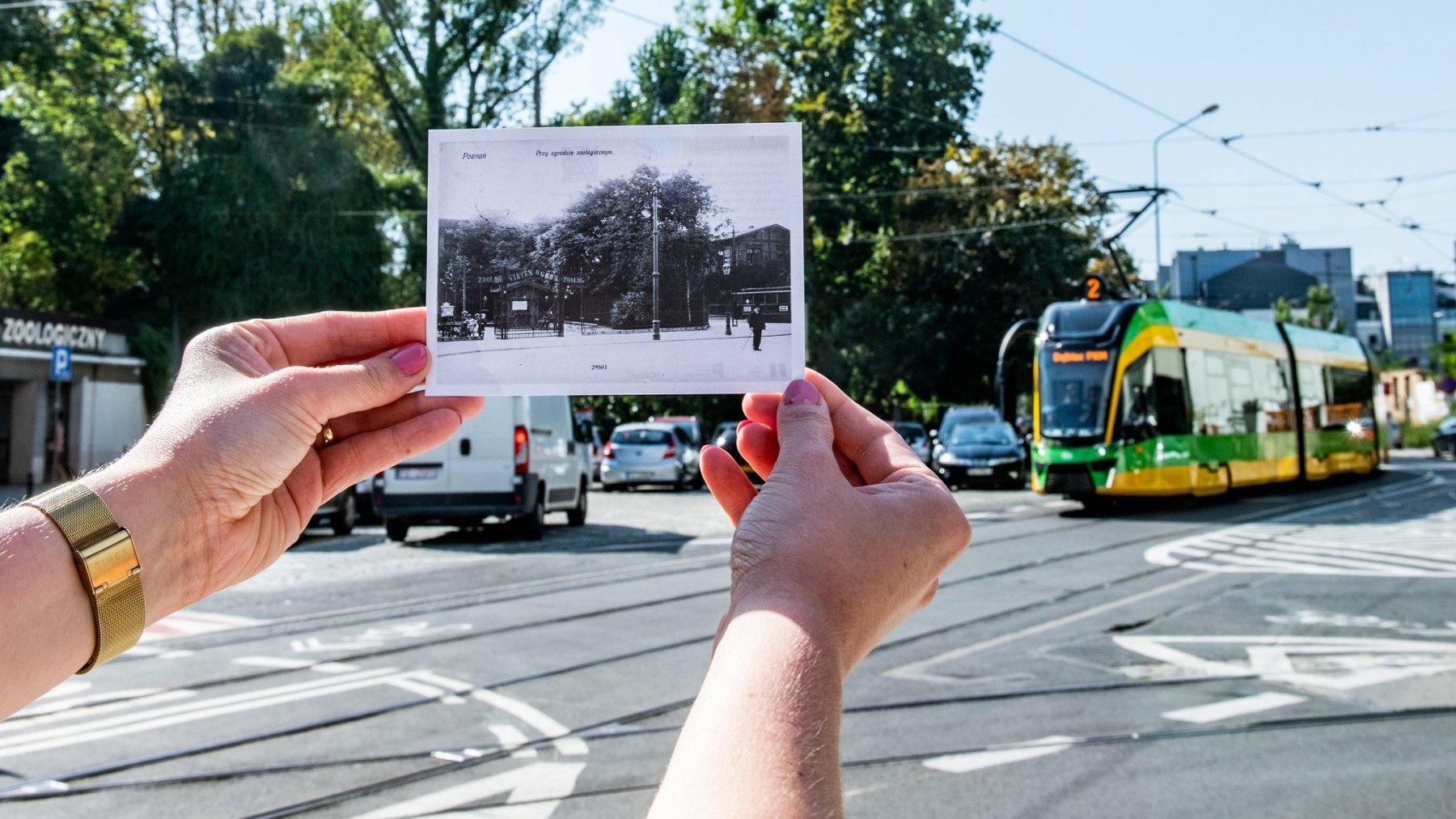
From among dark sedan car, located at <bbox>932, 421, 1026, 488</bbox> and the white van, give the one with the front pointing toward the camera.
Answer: the dark sedan car

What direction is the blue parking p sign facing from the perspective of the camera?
toward the camera

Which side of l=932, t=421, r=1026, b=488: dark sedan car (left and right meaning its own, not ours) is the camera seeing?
front

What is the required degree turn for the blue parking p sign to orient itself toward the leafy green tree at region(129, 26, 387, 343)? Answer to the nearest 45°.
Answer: approximately 180°

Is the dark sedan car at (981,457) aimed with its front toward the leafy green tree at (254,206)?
no

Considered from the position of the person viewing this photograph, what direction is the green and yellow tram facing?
facing the viewer and to the left of the viewer

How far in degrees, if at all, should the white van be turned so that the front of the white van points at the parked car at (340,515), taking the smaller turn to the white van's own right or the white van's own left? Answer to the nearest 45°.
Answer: approximately 90° to the white van's own left

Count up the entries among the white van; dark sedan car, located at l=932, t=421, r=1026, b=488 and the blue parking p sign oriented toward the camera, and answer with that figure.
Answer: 2

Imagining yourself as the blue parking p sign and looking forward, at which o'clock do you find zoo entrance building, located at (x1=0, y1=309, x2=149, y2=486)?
The zoo entrance building is roughly at 6 o'clock from the blue parking p sign.

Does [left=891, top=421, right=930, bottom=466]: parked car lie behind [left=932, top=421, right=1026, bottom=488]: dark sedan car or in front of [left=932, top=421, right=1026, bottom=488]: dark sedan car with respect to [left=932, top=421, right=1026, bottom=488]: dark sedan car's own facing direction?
behind

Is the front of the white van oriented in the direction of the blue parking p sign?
no
